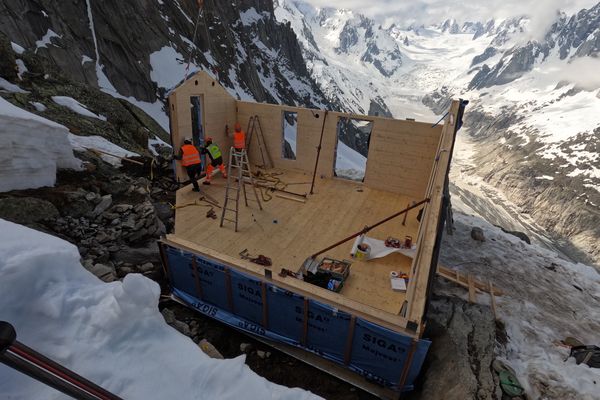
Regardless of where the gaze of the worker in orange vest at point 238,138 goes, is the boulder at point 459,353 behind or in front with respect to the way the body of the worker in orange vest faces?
behind

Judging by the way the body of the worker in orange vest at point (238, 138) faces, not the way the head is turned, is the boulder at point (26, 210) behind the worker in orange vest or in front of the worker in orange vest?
in front

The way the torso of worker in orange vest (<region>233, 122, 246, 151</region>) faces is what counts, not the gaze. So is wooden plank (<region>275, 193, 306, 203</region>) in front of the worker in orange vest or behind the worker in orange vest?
behind

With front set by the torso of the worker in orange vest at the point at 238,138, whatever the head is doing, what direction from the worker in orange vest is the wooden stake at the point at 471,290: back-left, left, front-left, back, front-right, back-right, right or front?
back-right

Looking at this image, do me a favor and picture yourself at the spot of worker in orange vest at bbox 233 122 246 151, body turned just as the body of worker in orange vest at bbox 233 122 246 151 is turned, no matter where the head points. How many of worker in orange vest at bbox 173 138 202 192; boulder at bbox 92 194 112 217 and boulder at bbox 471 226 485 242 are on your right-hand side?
1

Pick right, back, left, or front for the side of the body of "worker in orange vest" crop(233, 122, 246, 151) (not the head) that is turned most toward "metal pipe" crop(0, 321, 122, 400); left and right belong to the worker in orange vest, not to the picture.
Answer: back

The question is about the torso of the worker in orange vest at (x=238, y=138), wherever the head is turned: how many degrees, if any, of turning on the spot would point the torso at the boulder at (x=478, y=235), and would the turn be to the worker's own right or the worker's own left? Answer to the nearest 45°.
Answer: approximately 90° to the worker's own right

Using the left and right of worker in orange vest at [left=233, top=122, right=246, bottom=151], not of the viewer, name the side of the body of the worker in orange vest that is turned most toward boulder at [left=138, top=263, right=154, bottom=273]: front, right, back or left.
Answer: back

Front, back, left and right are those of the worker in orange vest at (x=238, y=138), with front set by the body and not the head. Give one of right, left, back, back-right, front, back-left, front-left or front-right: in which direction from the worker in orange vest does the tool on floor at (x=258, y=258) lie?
back

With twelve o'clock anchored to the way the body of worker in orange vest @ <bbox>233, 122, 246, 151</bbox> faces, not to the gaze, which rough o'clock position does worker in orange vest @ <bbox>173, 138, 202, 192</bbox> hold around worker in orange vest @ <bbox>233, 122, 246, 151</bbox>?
worker in orange vest @ <bbox>173, 138, 202, 192</bbox> is roughly at 7 o'clock from worker in orange vest @ <bbox>233, 122, 246, 151</bbox>.

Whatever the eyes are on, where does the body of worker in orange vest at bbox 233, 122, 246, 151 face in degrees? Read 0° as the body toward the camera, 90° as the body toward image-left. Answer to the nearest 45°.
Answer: approximately 180°

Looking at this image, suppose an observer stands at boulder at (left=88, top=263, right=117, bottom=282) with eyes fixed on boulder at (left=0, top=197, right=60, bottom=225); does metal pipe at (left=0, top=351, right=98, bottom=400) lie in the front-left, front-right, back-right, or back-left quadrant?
back-left

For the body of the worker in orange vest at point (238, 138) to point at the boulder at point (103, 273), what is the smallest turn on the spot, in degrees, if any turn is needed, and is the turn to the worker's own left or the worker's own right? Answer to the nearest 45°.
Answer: approximately 180°

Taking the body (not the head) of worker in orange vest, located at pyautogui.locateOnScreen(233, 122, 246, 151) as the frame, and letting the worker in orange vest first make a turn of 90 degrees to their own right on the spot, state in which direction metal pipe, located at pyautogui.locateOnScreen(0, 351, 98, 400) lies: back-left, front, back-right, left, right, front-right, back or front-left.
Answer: right
